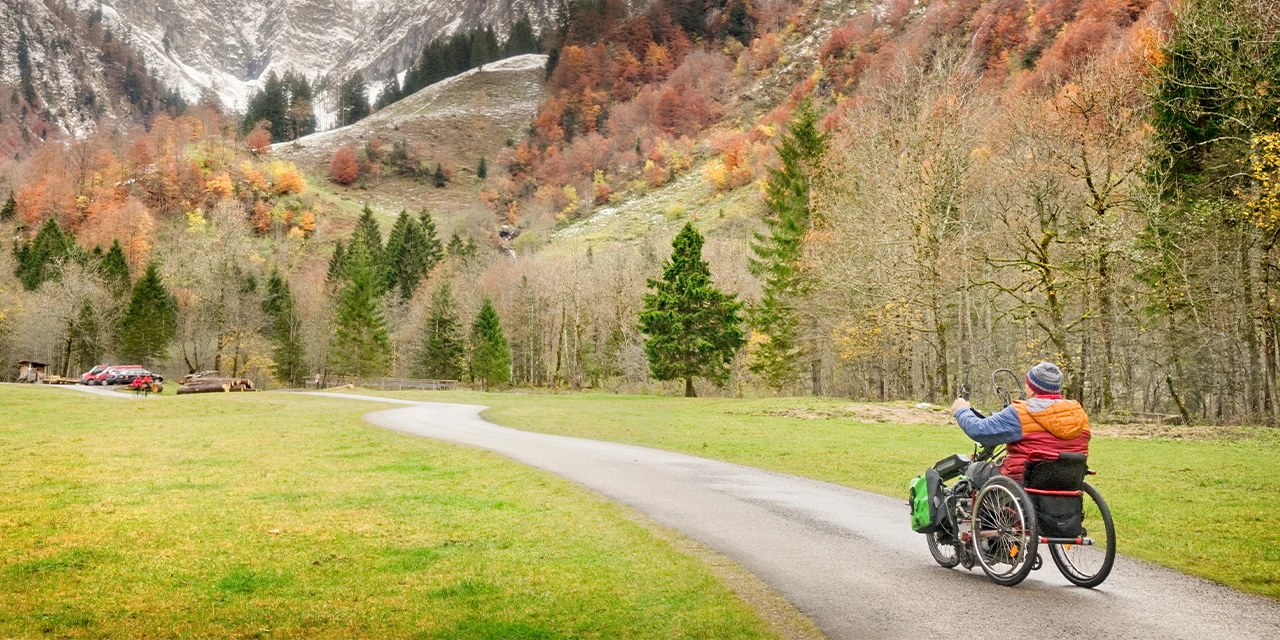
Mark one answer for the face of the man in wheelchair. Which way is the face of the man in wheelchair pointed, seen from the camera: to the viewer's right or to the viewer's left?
to the viewer's left

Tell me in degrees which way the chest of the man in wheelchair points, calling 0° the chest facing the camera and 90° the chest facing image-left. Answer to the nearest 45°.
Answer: approximately 135°
